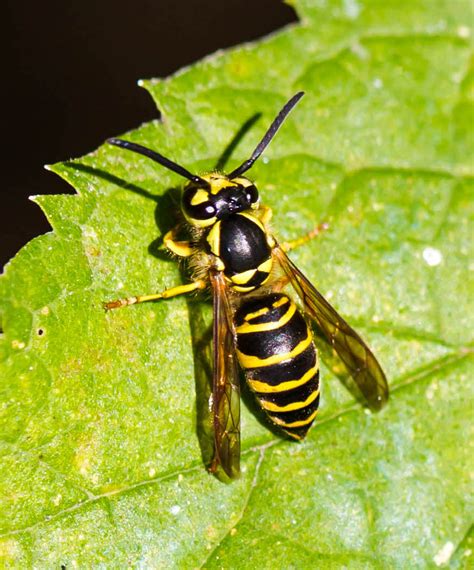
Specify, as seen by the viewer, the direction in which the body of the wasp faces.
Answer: away from the camera
